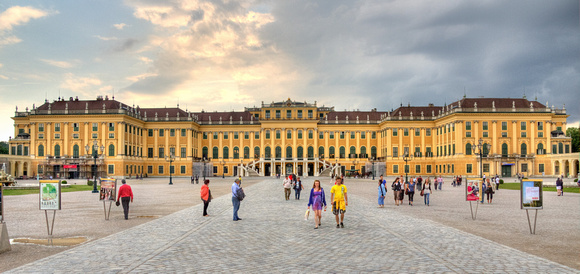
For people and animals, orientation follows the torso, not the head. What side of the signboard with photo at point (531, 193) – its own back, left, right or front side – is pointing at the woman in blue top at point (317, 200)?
right

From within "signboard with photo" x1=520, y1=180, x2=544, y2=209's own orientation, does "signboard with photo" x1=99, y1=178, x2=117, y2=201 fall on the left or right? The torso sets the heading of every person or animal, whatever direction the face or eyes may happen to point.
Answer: on its right

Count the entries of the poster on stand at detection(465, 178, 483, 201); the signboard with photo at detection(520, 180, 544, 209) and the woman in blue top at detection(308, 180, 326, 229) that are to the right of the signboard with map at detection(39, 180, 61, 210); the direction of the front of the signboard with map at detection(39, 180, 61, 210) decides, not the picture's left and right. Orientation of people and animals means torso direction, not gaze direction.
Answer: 0

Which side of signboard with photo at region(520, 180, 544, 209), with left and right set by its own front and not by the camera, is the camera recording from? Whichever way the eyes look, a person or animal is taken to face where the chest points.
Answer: front

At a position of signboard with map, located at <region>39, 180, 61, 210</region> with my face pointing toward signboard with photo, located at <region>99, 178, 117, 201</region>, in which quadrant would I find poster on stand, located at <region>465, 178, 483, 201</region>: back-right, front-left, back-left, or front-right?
front-right

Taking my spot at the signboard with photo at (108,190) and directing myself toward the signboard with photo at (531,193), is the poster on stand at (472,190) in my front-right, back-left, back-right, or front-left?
front-left

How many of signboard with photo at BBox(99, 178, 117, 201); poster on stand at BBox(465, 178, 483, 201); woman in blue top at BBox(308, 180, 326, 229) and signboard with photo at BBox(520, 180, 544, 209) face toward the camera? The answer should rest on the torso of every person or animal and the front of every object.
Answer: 4

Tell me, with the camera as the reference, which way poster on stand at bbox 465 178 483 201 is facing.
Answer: facing the viewer

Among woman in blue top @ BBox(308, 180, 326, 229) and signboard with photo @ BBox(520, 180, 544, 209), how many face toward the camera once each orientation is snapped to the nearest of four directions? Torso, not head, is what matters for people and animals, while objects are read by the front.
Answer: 2

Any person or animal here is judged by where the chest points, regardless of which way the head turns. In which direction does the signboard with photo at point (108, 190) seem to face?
toward the camera

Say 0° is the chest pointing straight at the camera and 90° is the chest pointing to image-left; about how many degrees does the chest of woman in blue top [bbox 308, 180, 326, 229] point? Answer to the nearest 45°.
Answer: approximately 0°

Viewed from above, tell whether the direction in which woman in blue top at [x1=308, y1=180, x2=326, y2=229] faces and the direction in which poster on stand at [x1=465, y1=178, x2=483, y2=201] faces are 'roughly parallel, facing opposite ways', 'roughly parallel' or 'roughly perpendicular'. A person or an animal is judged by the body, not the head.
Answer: roughly parallel

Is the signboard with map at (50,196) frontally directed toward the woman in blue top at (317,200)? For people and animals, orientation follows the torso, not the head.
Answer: no

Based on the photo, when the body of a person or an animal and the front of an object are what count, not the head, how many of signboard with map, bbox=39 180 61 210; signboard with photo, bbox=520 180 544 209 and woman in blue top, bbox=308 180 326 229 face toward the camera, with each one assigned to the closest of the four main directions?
3

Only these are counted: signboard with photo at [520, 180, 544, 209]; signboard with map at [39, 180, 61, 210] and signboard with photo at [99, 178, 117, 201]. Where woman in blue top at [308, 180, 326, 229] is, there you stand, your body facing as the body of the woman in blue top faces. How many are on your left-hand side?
1
